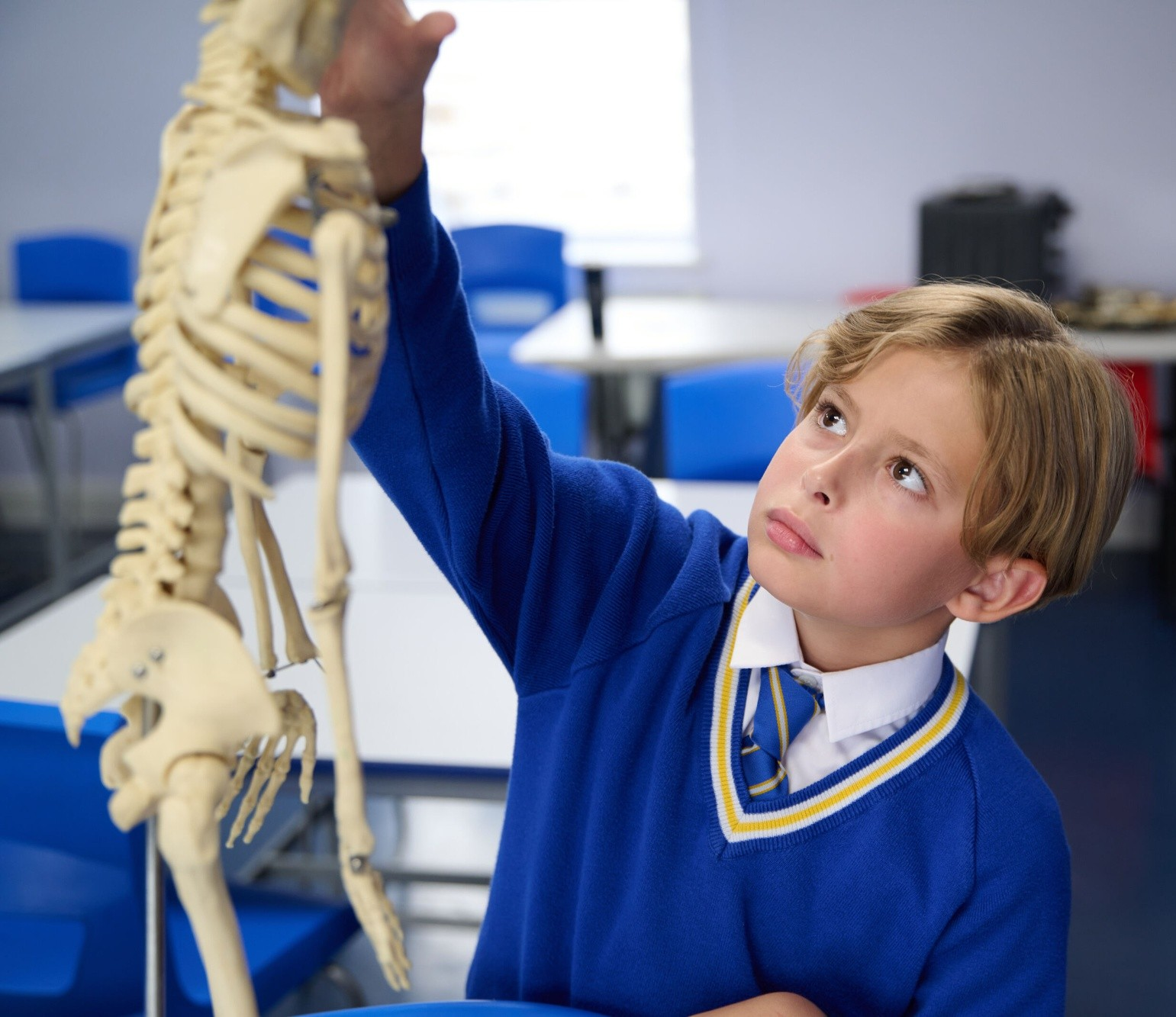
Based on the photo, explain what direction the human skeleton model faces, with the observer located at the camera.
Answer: facing away from the viewer and to the right of the viewer

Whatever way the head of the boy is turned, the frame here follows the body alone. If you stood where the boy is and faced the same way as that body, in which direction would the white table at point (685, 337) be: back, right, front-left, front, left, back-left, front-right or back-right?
back-right

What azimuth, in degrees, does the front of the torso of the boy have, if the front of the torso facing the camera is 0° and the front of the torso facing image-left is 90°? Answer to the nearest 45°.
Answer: approximately 45°

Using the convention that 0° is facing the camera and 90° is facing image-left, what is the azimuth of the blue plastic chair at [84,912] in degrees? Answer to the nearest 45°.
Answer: approximately 225°

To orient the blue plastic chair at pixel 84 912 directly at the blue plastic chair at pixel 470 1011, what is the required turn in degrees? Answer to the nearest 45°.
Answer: approximately 90° to its right

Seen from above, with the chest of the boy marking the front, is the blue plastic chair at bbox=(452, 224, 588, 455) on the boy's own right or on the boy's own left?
on the boy's own right

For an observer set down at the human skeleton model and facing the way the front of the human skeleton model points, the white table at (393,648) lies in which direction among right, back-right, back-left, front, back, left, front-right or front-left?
front-left
